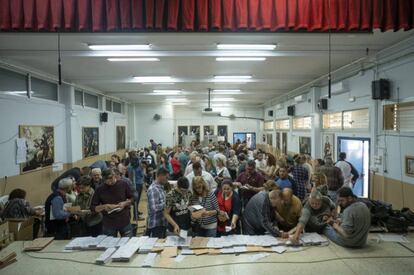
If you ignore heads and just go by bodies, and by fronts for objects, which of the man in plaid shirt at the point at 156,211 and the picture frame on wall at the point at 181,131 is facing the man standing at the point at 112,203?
the picture frame on wall

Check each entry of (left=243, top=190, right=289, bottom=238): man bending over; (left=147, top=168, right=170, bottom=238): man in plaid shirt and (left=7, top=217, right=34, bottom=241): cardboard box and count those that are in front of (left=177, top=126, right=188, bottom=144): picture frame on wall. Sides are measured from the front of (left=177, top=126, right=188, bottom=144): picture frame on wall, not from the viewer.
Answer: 3

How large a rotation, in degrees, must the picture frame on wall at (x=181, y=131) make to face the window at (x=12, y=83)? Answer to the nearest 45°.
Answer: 0° — it already faces it

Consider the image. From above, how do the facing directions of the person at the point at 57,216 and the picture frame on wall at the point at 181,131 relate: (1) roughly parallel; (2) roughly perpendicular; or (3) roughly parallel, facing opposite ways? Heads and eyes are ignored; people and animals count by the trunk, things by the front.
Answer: roughly perpendicular

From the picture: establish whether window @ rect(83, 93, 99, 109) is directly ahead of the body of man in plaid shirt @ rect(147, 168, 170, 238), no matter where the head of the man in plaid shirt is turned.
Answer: no

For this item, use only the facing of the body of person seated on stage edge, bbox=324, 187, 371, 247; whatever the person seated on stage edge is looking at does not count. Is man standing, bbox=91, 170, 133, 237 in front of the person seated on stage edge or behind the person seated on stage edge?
in front

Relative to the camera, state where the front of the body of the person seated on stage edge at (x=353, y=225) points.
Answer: to the viewer's left

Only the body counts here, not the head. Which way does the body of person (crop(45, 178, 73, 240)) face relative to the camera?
to the viewer's right

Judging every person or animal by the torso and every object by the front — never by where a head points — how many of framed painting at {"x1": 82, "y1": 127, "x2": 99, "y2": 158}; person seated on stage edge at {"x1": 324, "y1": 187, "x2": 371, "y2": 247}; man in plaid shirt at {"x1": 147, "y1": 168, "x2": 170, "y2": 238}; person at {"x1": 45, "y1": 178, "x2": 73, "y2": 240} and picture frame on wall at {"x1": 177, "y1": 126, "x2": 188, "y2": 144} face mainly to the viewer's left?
1

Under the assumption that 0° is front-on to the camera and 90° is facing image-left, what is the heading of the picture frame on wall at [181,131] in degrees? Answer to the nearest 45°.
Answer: approximately 0°

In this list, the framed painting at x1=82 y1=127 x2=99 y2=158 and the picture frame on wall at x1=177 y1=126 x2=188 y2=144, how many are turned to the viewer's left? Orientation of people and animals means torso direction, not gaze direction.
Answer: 0

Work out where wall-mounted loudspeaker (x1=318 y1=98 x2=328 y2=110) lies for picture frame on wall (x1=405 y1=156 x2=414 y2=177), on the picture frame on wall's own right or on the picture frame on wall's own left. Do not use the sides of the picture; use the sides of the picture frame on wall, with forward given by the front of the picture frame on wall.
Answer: on the picture frame on wall's own right

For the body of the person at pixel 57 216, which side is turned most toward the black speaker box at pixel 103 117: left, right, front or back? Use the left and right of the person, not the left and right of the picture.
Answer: left

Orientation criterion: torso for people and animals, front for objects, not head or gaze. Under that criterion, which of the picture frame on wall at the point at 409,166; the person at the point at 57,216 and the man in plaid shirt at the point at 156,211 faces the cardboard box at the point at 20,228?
the picture frame on wall

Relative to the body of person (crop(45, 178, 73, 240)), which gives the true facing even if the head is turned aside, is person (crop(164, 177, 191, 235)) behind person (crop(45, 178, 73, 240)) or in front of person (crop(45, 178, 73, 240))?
in front
